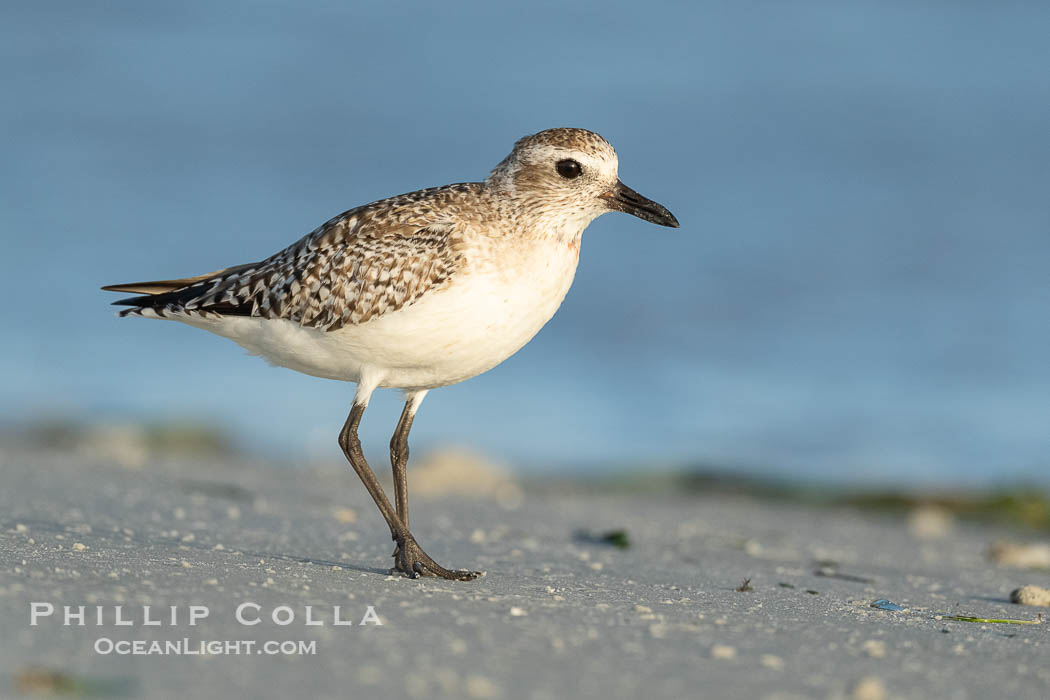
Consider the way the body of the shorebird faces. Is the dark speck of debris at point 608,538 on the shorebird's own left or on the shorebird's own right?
on the shorebird's own left

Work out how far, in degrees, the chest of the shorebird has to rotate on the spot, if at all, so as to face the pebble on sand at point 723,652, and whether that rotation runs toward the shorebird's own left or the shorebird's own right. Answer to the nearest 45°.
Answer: approximately 45° to the shorebird's own right

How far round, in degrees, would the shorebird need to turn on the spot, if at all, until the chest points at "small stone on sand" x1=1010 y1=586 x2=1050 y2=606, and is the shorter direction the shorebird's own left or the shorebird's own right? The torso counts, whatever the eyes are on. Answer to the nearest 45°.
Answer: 0° — it already faces it

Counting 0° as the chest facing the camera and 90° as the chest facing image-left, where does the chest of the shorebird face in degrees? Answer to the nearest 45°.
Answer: approximately 270°

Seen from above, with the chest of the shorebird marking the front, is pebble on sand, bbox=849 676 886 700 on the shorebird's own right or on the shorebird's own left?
on the shorebird's own right

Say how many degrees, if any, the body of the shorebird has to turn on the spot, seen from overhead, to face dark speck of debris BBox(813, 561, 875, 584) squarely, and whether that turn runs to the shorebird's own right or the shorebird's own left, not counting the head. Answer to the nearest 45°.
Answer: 0° — it already faces it

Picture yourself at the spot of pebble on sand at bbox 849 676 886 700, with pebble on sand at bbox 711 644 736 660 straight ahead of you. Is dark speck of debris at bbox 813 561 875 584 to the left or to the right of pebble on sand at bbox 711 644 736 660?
right

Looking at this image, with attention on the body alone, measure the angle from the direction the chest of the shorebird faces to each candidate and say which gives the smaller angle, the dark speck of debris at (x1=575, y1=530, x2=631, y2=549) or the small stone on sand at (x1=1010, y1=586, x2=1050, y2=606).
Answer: the small stone on sand
